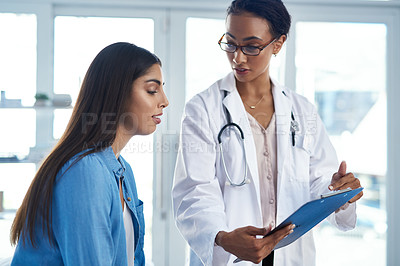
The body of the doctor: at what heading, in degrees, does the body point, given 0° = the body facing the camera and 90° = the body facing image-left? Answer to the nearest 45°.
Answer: approximately 0°

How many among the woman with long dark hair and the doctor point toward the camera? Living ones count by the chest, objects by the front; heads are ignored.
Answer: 1

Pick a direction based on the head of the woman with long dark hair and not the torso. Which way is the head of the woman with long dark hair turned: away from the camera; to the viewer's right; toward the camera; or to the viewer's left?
to the viewer's right

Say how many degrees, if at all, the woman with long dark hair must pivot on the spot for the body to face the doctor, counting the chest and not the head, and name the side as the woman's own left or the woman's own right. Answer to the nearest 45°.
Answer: approximately 45° to the woman's own left

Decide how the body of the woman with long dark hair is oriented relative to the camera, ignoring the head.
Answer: to the viewer's right

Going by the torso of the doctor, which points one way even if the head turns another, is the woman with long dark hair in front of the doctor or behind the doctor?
in front
